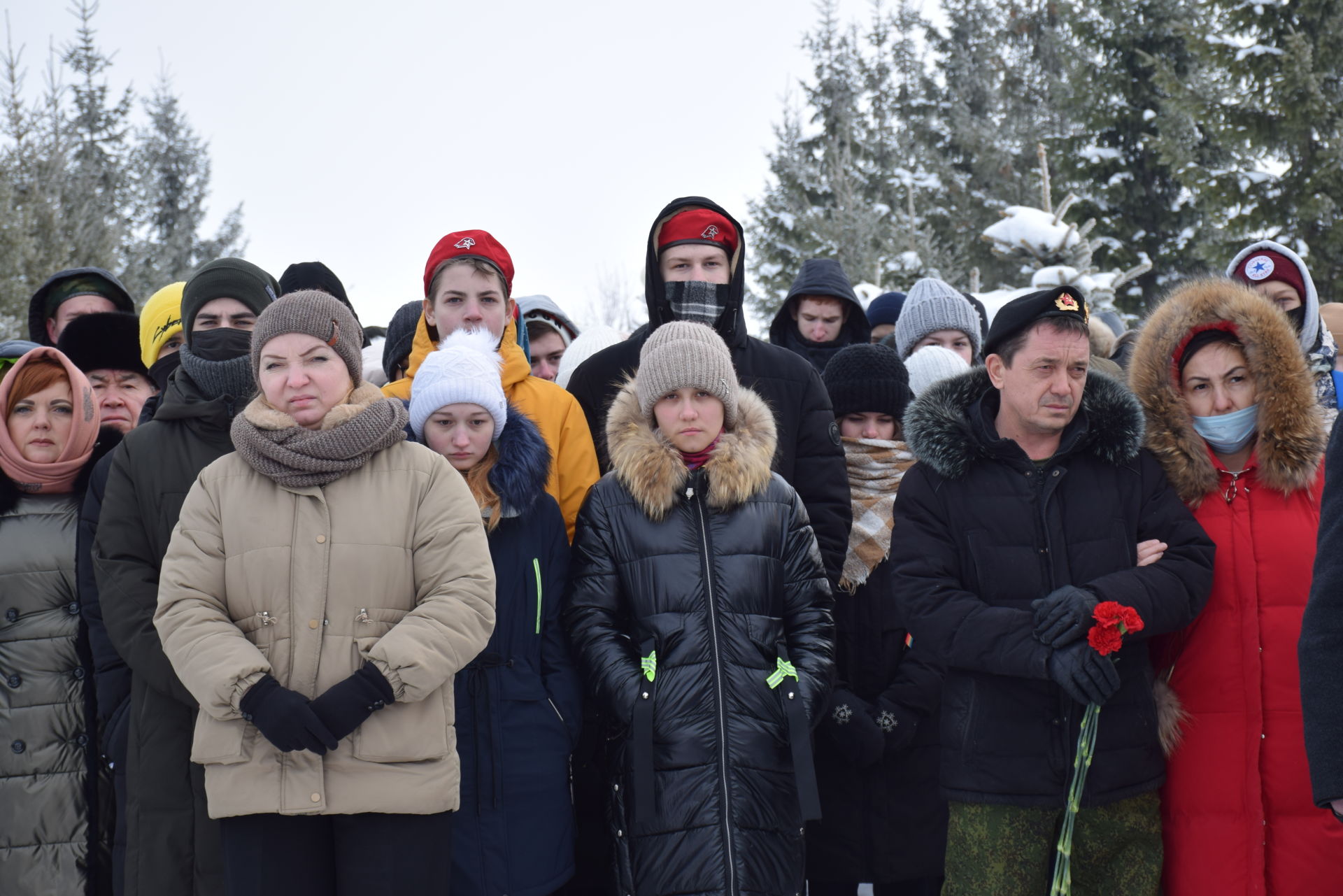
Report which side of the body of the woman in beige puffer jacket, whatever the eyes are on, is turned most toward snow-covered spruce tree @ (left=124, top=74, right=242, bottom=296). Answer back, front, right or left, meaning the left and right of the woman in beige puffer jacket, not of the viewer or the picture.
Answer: back

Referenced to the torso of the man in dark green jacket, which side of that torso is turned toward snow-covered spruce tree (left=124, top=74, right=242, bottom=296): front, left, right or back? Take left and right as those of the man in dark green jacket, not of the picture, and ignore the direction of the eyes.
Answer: back

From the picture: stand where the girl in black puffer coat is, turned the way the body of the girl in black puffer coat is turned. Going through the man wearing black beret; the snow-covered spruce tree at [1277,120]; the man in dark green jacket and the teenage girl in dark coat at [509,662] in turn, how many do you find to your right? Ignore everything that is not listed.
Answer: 2

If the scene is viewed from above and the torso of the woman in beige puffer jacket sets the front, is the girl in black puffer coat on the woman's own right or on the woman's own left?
on the woman's own left

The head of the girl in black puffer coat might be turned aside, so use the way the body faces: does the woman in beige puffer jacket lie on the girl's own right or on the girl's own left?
on the girl's own right
